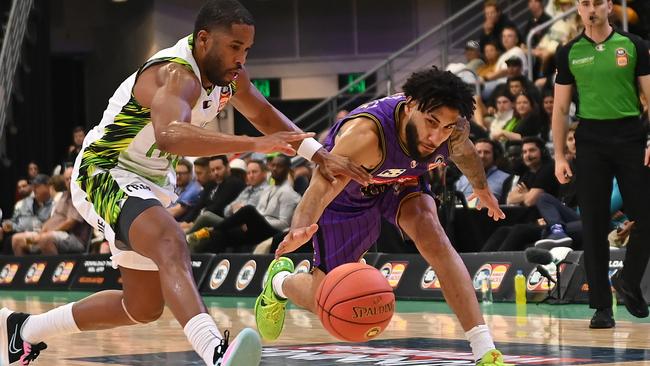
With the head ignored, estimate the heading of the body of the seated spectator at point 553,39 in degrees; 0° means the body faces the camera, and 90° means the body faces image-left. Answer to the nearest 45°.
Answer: approximately 45°

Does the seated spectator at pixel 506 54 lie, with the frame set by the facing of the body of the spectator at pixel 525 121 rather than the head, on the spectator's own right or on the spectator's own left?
on the spectator's own right

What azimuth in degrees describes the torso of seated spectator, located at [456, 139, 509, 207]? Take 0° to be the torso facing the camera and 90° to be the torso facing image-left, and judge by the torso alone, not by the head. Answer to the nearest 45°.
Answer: approximately 45°

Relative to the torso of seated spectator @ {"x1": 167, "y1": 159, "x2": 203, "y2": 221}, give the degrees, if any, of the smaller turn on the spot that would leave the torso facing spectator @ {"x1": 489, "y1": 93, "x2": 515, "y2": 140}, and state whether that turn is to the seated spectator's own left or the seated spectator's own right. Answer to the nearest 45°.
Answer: approximately 135° to the seated spectator's own left

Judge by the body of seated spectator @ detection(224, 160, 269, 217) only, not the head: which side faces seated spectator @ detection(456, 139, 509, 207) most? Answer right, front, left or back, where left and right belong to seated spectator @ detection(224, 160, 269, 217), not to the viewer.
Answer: left

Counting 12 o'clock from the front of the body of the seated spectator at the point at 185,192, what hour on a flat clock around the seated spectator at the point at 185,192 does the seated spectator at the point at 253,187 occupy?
the seated spectator at the point at 253,187 is roughly at 9 o'clock from the seated spectator at the point at 185,192.

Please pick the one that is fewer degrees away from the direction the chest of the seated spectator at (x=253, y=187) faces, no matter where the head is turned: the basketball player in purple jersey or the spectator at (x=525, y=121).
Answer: the basketball player in purple jersey
